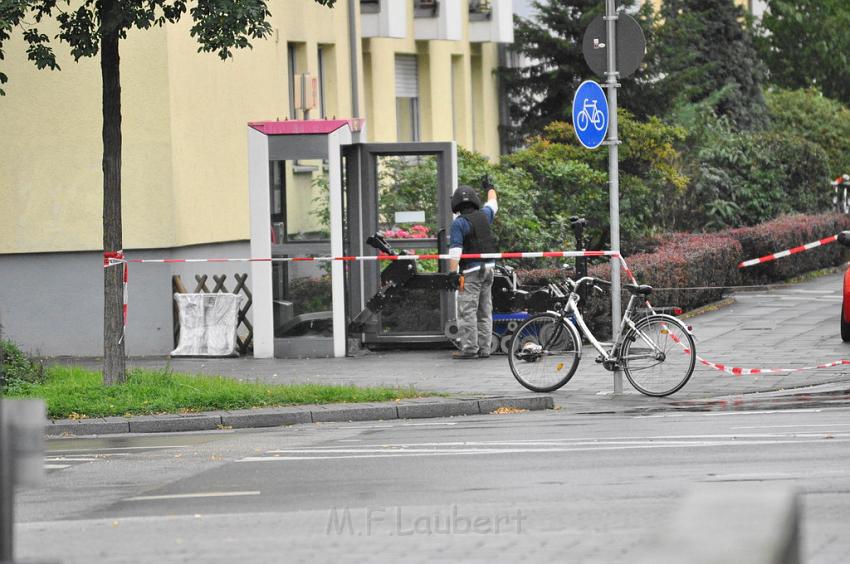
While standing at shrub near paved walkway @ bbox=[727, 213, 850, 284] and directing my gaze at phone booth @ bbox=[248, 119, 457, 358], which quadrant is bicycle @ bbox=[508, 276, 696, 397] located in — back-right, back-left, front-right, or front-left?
front-left

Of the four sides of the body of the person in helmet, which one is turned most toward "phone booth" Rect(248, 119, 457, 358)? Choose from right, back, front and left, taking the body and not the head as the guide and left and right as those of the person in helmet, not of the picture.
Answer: left

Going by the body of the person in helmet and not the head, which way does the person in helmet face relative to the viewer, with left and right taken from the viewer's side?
facing away from the viewer and to the left of the viewer

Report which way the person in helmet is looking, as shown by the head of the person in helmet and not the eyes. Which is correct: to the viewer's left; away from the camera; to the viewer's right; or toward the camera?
away from the camera

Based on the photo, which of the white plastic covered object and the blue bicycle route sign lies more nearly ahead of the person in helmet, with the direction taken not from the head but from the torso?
the white plastic covered object

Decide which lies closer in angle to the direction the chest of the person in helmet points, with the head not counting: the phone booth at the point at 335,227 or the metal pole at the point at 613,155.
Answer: the phone booth

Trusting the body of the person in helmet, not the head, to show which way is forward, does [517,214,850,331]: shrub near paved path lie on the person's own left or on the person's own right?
on the person's own right
